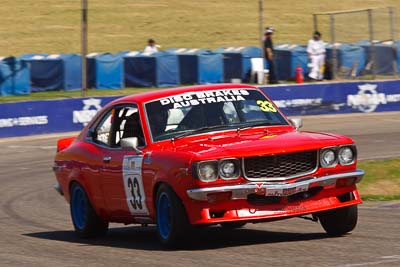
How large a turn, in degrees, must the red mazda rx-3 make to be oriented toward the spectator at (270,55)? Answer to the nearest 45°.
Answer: approximately 135° to its left

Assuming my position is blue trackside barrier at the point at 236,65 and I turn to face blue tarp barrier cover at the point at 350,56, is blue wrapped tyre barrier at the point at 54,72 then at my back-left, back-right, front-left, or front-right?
back-right

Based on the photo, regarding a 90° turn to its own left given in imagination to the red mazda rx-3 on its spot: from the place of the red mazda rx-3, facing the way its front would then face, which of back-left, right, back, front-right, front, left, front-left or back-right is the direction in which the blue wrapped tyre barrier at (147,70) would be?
front-left

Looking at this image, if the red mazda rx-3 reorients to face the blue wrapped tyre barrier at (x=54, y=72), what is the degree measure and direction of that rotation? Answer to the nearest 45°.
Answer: approximately 135° to its left

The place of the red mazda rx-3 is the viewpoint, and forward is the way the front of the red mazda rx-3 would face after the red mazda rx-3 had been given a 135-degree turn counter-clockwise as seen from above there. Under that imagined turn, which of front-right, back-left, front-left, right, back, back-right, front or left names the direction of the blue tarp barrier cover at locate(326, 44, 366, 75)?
front

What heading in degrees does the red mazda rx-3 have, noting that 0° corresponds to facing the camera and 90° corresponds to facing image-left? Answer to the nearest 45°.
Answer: approximately 315°

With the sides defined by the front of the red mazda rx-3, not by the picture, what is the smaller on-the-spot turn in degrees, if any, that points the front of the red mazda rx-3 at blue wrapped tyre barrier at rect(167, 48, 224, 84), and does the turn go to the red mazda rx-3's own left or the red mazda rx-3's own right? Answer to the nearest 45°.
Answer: approximately 135° to the red mazda rx-3's own left

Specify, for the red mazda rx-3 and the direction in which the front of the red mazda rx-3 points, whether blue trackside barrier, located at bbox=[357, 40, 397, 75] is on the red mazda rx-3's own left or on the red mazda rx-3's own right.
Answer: on the red mazda rx-3's own left

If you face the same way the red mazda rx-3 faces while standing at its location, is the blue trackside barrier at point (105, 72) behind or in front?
behind

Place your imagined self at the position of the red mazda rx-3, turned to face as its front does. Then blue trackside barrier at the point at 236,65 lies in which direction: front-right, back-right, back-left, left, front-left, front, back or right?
back-left

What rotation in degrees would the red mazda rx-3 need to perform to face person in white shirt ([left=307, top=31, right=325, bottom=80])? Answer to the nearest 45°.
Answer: approximately 135° to its left

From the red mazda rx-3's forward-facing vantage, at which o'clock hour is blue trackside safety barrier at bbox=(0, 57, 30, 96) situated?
The blue trackside safety barrier is roughly at 7 o'clock from the red mazda rx-3.
